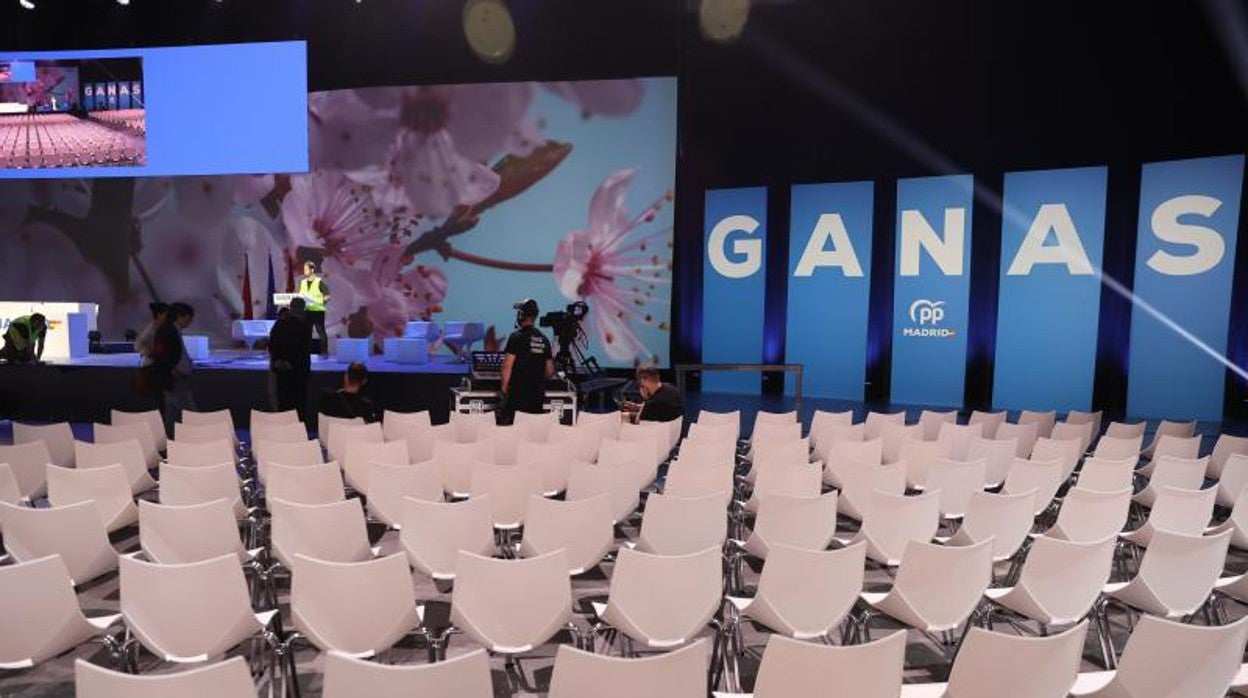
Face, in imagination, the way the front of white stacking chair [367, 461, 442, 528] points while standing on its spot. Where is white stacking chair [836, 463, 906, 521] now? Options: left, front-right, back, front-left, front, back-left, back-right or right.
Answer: right

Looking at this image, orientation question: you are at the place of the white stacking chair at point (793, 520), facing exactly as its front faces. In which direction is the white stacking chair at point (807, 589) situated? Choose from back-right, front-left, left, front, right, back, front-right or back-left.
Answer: back-left

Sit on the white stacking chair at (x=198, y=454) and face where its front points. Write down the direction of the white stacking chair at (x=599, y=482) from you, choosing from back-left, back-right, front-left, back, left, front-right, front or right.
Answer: back-right

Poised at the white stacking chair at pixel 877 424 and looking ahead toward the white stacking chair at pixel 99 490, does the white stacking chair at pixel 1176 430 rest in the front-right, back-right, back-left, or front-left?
back-left

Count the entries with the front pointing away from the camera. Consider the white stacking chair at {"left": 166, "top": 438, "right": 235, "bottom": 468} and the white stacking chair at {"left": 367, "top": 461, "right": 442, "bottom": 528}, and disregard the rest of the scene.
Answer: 2

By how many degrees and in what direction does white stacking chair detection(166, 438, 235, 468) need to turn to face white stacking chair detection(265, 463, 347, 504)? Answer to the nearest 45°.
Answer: approximately 135° to its right

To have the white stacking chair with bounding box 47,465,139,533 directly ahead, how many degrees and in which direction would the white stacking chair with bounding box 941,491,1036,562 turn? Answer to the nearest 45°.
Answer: approximately 45° to its left

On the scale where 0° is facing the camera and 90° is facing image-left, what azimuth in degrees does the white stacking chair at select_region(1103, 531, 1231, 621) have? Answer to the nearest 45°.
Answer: approximately 135°

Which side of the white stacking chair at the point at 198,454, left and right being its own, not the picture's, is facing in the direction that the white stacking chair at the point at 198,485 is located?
back

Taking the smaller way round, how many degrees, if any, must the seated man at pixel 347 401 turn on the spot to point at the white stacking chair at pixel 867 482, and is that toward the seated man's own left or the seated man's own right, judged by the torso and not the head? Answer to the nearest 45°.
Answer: approximately 135° to the seated man's own right

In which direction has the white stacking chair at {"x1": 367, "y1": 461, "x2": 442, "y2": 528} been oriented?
away from the camera

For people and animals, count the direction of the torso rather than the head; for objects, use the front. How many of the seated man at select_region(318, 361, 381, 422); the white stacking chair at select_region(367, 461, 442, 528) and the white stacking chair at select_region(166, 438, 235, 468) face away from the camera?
3

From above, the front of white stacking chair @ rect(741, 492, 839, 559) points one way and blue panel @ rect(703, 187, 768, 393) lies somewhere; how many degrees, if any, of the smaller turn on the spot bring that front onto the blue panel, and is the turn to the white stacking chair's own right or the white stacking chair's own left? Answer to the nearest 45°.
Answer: approximately 45° to the white stacking chair's own right

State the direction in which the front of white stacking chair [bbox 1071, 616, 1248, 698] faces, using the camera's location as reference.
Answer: facing away from the viewer and to the left of the viewer

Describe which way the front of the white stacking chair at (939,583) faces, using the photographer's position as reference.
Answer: facing away from the viewer and to the left of the viewer
